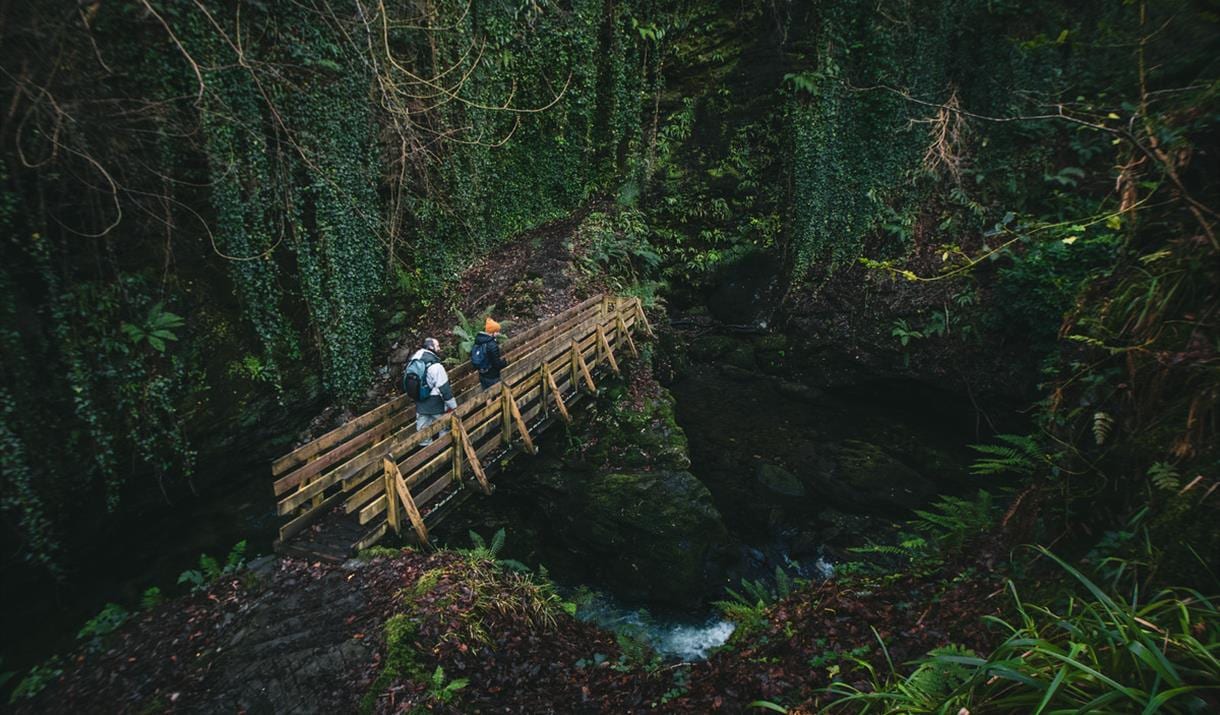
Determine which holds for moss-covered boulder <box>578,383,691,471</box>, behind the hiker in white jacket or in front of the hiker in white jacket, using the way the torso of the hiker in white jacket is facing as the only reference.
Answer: in front

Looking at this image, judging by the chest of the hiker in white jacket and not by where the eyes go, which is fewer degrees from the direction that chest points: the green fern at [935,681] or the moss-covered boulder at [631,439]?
the moss-covered boulder

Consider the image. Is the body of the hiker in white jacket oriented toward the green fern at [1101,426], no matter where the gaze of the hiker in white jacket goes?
no

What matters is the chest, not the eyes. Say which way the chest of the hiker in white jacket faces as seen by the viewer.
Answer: to the viewer's right

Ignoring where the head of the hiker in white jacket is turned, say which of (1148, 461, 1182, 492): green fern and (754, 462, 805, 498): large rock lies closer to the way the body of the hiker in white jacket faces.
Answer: the large rock

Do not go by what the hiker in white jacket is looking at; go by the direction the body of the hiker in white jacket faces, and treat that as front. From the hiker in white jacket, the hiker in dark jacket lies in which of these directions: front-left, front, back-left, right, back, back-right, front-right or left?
front-left

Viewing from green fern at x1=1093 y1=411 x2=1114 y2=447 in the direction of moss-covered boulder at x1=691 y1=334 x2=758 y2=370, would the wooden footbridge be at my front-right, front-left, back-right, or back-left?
front-left

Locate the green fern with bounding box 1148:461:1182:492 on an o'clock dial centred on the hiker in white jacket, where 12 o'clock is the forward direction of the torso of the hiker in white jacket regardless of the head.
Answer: The green fern is roughly at 2 o'clock from the hiker in white jacket.
